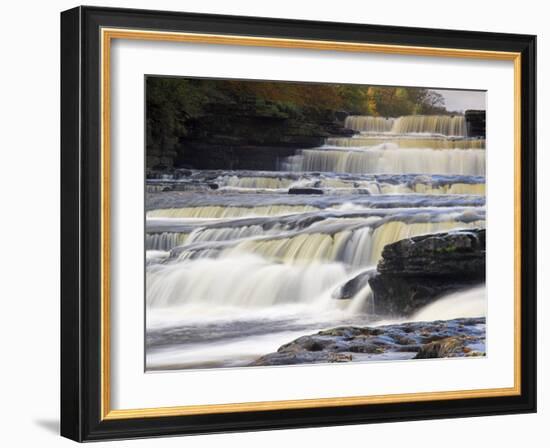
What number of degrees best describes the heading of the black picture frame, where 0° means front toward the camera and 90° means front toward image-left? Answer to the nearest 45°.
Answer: approximately 315°
